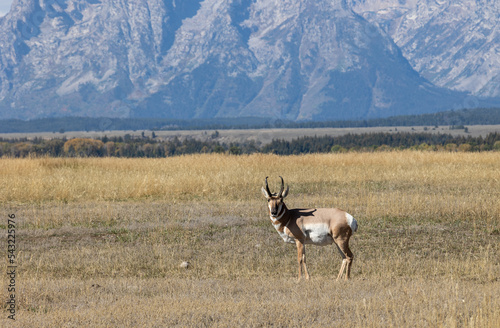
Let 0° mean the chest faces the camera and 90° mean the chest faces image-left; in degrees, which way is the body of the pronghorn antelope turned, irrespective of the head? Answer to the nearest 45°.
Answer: approximately 90°
